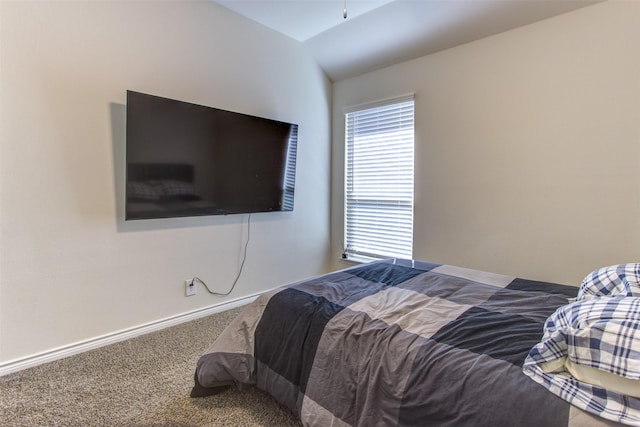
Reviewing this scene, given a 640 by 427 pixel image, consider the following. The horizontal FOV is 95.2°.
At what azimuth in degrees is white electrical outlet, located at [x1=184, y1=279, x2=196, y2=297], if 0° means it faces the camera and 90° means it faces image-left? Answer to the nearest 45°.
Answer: approximately 315°

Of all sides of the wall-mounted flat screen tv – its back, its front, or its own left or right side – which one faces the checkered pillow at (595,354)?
front

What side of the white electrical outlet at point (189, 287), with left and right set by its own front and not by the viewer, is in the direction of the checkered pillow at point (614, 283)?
front

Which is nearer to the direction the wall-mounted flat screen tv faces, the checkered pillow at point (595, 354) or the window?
the checkered pillow

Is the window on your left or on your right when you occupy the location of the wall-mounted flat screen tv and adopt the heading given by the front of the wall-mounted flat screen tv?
on your left

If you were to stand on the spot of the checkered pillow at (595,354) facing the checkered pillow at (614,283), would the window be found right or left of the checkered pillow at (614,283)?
left

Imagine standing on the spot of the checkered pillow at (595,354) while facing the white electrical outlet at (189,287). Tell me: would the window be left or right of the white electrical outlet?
right

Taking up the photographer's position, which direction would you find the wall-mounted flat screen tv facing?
facing the viewer and to the right of the viewer

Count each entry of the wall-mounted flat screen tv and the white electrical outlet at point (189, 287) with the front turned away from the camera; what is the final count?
0

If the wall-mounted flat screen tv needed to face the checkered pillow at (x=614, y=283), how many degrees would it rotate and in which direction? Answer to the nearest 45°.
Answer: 0° — it already faces it
